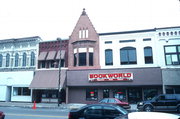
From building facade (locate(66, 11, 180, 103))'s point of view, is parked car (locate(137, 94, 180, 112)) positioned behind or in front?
in front

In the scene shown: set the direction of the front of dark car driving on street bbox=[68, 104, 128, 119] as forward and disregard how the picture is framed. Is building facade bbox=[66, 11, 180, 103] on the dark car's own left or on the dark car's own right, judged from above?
on the dark car's own left

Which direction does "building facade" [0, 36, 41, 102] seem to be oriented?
toward the camera

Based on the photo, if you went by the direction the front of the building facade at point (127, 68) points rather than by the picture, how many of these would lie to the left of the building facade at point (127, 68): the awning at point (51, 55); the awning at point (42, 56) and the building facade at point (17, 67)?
0

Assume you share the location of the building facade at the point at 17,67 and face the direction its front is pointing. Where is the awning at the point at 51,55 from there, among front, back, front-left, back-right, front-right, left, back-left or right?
front-left

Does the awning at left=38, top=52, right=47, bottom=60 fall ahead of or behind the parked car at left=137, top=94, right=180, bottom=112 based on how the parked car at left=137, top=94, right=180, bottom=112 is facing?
ahead

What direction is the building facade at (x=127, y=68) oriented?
toward the camera

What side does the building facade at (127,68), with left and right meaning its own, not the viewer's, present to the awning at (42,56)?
right

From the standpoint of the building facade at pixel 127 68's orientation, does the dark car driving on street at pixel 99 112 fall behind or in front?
in front

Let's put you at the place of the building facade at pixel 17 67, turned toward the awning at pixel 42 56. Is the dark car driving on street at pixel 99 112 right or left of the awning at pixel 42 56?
right

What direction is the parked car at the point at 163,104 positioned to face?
to the viewer's left

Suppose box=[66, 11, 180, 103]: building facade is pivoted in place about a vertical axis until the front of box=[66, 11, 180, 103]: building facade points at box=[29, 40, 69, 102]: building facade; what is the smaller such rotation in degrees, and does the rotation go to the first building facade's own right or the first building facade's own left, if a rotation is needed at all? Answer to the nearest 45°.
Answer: approximately 90° to the first building facade's own right
